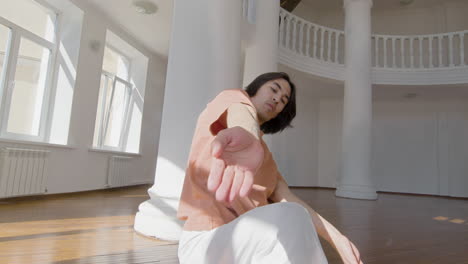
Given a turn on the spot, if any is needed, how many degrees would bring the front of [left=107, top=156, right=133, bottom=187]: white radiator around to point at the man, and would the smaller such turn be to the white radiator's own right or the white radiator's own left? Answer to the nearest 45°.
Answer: approximately 45° to the white radiator's own right

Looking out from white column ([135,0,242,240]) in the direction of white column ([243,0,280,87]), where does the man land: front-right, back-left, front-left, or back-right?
back-right

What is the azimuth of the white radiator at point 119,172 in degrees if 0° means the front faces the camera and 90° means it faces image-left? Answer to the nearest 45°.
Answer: approximately 315°

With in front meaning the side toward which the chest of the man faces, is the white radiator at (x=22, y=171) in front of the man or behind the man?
behind

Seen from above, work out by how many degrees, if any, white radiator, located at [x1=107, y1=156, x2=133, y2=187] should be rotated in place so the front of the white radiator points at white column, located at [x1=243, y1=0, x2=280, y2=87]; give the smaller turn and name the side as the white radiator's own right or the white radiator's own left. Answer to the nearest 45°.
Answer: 0° — it already faces it

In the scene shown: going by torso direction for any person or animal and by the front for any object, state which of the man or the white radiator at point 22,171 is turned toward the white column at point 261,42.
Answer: the white radiator

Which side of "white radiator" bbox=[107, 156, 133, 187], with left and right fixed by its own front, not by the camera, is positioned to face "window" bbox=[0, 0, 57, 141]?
right
